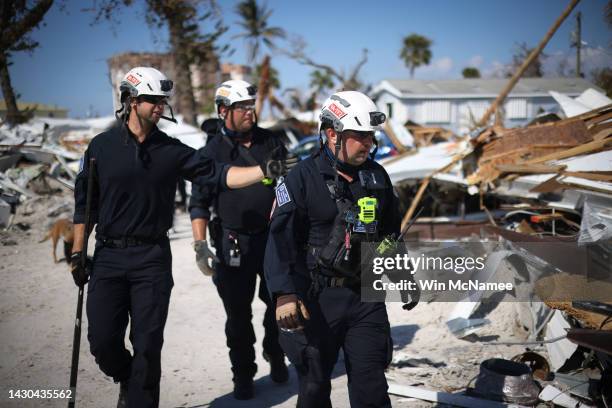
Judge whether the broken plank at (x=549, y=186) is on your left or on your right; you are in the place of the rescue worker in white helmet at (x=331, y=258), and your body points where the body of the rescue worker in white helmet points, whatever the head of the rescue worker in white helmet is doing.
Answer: on your left

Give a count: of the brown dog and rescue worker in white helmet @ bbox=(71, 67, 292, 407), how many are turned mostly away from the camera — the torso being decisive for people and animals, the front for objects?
0

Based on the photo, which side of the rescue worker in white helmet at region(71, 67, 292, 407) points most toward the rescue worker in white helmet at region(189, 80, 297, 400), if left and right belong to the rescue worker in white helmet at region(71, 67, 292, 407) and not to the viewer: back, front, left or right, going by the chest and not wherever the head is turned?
left

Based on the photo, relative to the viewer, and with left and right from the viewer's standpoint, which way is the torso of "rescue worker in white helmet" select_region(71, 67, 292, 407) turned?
facing the viewer and to the right of the viewer

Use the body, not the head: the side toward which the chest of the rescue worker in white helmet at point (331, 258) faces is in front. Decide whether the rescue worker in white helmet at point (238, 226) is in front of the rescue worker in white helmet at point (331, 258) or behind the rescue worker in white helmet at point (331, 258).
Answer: behind

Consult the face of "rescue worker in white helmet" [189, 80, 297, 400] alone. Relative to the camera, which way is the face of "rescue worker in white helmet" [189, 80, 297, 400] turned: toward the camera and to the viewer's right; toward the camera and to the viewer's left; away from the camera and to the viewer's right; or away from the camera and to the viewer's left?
toward the camera and to the viewer's right

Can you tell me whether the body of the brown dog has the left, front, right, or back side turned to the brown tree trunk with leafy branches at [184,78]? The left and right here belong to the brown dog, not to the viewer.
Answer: left

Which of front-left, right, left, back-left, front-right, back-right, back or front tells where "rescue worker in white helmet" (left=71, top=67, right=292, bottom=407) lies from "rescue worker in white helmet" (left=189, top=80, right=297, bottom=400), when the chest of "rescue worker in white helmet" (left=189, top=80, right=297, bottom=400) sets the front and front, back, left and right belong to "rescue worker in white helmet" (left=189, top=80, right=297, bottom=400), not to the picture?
right

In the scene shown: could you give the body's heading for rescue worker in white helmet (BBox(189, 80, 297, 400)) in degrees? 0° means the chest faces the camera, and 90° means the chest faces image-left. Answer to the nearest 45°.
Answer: approximately 315°

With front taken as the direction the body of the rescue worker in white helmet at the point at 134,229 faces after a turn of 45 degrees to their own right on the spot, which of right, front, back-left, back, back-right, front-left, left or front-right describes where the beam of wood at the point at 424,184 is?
back-left
